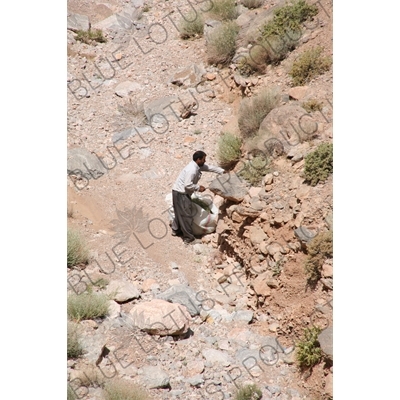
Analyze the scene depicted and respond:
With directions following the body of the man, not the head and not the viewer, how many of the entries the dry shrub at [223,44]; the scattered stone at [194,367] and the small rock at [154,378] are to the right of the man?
2

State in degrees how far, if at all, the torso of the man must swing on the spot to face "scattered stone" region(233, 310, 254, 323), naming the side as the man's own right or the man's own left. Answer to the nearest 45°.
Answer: approximately 45° to the man's own right

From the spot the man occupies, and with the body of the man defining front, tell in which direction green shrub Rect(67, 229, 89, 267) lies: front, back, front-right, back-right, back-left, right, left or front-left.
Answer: back-right

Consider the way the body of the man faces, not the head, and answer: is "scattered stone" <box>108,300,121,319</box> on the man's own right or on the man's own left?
on the man's own right

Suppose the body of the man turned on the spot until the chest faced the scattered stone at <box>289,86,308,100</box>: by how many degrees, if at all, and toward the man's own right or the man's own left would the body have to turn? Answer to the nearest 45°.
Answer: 0° — they already face it

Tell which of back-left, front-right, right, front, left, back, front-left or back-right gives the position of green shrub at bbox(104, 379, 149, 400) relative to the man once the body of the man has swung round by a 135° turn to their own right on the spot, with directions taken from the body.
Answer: front-left

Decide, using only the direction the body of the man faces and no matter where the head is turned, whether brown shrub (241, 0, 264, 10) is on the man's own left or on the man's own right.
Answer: on the man's own left

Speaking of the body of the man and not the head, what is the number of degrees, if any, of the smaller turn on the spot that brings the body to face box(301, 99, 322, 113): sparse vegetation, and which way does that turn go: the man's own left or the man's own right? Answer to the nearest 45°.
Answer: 0° — they already face it

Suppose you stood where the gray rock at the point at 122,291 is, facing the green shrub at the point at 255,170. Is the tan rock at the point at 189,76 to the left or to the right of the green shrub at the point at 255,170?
left

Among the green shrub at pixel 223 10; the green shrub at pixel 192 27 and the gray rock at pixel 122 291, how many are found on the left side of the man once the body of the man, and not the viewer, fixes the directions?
2

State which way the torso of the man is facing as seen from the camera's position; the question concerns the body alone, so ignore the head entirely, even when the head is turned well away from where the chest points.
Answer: to the viewer's right

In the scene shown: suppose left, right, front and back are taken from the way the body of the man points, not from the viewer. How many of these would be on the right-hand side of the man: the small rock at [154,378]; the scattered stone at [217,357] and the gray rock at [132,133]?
2

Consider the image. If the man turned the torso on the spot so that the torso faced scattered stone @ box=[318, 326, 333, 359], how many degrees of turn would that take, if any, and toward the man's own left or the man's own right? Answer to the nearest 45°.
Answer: approximately 45° to the man's own right

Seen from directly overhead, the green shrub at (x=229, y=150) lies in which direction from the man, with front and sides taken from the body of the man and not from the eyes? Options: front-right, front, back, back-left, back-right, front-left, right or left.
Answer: front-left

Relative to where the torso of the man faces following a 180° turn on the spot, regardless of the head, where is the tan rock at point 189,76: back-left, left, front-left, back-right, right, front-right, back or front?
right

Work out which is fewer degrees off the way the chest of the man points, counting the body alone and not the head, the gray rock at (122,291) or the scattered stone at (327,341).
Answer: the scattered stone
